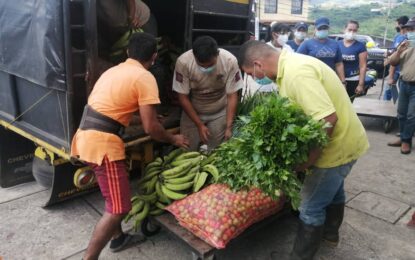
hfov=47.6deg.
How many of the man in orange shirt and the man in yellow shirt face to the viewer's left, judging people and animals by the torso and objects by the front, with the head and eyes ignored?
1

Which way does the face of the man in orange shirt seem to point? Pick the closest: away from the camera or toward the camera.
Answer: away from the camera

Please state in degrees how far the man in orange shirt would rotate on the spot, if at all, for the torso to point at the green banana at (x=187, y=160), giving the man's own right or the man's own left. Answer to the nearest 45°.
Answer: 0° — they already face it

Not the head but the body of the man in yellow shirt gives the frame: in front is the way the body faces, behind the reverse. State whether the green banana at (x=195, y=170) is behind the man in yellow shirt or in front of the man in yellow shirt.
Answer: in front

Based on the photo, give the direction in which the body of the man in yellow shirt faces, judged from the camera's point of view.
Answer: to the viewer's left

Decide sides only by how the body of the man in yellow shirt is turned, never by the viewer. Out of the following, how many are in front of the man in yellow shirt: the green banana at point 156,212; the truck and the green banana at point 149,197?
3

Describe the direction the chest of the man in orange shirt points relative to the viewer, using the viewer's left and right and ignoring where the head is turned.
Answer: facing away from the viewer and to the right of the viewer

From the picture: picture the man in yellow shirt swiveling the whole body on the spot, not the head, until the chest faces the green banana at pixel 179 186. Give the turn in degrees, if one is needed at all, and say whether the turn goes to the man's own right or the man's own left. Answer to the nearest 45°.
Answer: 0° — they already face it

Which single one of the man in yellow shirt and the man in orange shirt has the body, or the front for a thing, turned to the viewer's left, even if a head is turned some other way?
the man in yellow shirt
